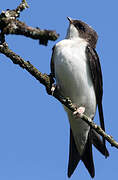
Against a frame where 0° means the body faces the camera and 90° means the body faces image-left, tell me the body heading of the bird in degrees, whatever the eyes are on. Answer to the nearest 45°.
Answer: approximately 45°
